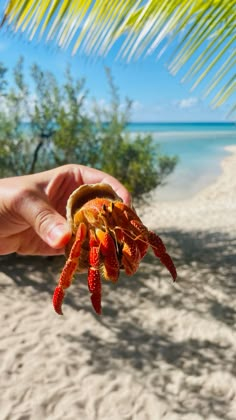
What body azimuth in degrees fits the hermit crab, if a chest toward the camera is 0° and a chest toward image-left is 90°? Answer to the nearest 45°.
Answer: approximately 315°
